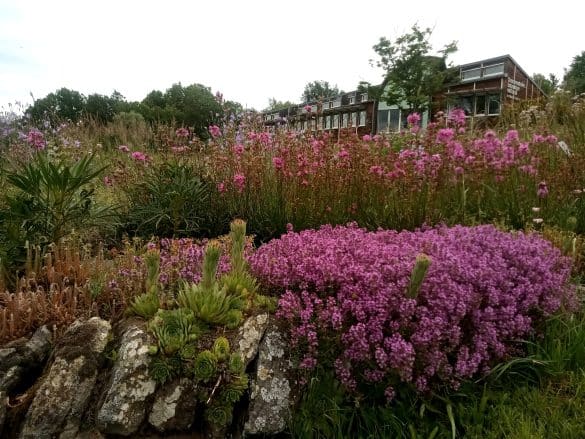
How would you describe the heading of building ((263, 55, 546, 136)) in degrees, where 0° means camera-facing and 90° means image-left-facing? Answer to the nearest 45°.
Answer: approximately 45°

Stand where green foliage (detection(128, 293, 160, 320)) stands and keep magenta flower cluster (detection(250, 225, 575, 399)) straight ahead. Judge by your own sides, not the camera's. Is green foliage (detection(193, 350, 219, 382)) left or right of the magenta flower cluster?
right

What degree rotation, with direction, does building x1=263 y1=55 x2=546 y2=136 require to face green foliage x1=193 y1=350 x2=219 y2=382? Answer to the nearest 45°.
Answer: approximately 45° to its left

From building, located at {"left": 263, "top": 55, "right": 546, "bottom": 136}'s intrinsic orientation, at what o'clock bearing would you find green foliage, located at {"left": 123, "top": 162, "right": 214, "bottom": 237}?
The green foliage is roughly at 11 o'clock from the building.

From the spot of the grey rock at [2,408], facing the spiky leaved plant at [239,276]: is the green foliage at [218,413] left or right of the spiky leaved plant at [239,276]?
right

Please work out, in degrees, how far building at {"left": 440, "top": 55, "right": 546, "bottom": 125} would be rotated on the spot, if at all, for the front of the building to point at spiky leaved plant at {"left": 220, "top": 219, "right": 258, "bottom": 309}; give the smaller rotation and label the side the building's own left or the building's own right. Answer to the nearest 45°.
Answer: approximately 45° to the building's own left

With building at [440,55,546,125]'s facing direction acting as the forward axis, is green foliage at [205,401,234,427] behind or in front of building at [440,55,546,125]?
in front

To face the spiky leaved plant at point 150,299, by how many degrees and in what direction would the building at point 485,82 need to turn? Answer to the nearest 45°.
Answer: approximately 45° to its left

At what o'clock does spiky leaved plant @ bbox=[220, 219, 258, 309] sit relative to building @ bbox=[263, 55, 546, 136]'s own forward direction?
The spiky leaved plant is roughly at 11 o'clock from the building.

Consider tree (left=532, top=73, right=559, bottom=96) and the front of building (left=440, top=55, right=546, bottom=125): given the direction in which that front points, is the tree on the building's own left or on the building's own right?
on the building's own left

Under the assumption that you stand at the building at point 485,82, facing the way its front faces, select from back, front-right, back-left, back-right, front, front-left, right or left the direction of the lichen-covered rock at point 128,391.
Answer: front-left

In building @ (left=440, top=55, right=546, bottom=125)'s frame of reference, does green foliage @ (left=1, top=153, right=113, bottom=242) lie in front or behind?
in front
